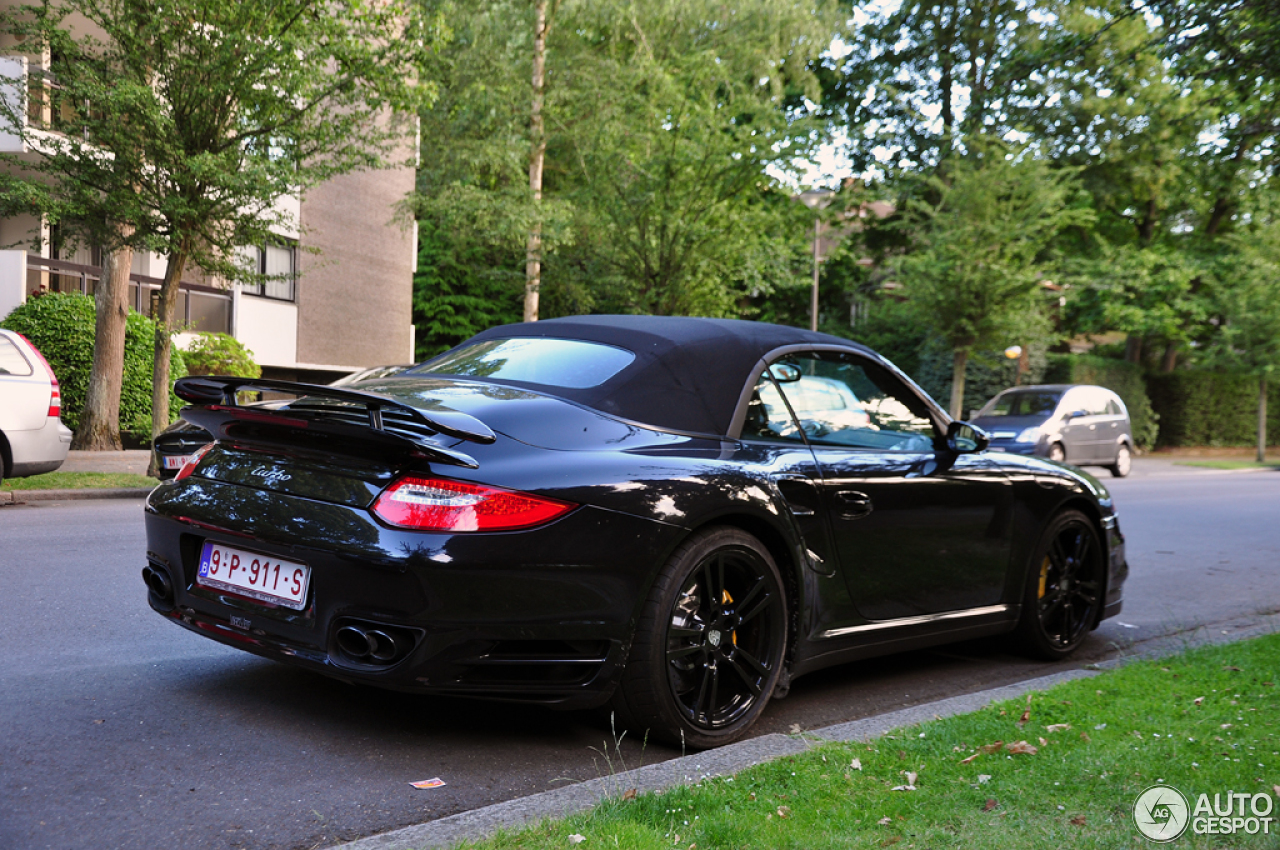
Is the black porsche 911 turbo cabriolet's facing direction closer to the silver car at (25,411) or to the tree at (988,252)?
the tree

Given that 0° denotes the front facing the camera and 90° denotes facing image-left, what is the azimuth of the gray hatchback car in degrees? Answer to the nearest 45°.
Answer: approximately 45°

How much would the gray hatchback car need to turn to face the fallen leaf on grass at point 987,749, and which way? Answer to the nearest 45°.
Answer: approximately 45° to its left

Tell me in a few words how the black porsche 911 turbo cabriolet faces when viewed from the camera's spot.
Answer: facing away from the viewer and to the right of the viewer
